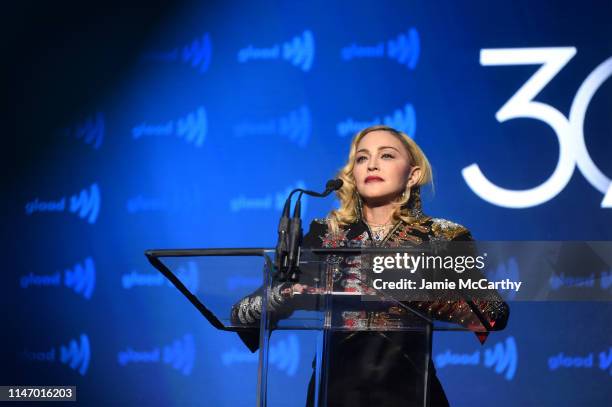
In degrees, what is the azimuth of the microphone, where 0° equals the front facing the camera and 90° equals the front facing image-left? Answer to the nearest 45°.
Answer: approximately 270°

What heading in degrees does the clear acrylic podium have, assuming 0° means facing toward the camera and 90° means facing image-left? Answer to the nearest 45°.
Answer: approximately 45°
